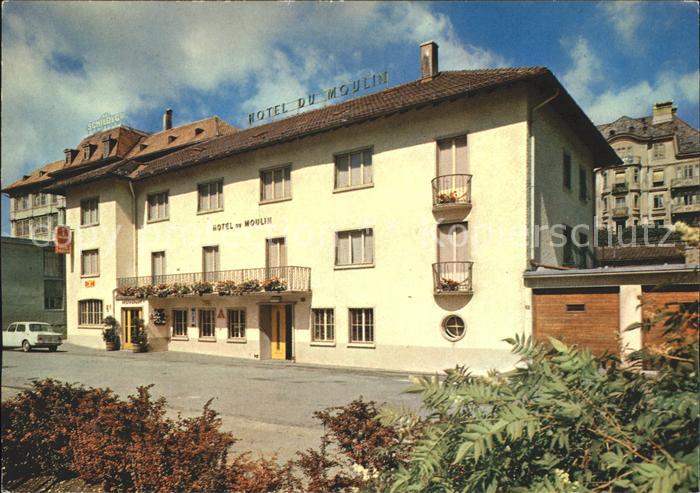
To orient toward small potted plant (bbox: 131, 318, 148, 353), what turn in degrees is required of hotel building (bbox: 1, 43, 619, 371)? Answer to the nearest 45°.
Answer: approximately 90° to its right

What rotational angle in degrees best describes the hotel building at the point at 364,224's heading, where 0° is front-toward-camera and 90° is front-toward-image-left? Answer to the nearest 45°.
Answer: approximately 45°

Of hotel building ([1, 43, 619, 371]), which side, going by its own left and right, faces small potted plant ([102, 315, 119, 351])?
right
